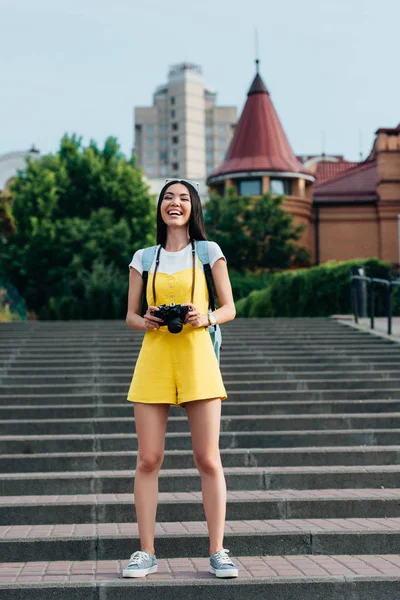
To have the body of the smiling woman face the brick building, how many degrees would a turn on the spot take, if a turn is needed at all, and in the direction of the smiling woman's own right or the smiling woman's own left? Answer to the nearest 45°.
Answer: approximately 180°

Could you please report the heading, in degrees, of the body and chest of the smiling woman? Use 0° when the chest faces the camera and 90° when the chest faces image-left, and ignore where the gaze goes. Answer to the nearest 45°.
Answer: approximately 0°

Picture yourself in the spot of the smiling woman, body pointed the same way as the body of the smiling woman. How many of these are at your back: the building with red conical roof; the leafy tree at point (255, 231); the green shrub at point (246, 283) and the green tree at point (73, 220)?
4

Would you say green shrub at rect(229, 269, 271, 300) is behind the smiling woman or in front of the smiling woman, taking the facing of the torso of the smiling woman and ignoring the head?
behind

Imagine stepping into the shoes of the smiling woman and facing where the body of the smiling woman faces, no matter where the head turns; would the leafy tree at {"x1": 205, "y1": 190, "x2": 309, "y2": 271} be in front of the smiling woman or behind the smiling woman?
behind

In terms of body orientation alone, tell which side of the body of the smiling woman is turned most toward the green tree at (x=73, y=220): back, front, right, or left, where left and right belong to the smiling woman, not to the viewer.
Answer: back

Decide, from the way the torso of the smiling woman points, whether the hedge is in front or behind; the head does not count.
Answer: behind

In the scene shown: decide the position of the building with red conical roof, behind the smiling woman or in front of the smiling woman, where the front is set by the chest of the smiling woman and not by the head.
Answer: behind
